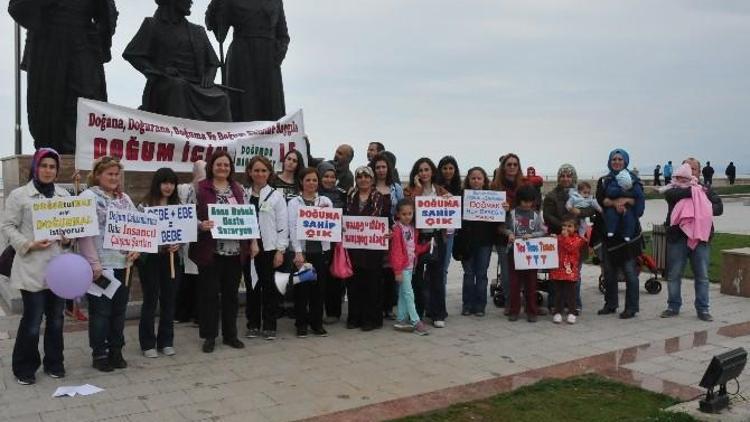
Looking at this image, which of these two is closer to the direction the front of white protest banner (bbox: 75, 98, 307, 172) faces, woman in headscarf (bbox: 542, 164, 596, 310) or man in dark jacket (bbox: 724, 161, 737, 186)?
the woman in headscarf

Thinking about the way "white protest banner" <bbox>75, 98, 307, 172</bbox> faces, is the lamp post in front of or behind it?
behind

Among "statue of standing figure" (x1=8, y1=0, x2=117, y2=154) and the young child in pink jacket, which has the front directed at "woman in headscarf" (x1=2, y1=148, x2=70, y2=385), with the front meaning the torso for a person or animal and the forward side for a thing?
the statue of standing figure

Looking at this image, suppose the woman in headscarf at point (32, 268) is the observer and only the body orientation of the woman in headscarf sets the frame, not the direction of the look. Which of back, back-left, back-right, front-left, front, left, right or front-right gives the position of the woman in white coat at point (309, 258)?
front-left

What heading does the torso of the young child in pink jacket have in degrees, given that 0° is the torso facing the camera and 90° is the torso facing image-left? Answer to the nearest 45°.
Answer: approximately 315°

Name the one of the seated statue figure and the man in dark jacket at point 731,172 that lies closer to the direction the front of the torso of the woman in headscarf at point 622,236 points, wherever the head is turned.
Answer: the seated statue figure

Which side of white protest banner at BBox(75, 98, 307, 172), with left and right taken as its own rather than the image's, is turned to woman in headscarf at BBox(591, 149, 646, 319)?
left

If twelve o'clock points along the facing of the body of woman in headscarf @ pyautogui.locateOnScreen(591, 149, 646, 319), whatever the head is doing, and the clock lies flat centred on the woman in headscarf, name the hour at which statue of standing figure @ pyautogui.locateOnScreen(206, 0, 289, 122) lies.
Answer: The statue of standing figure is roughly at 3 o'clock from the woman in headscarf.

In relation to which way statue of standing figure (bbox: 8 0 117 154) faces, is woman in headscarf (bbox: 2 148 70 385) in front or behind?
in front

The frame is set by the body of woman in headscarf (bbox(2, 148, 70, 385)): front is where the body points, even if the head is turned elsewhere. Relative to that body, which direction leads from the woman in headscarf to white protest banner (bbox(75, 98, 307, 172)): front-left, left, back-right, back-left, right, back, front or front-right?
left
